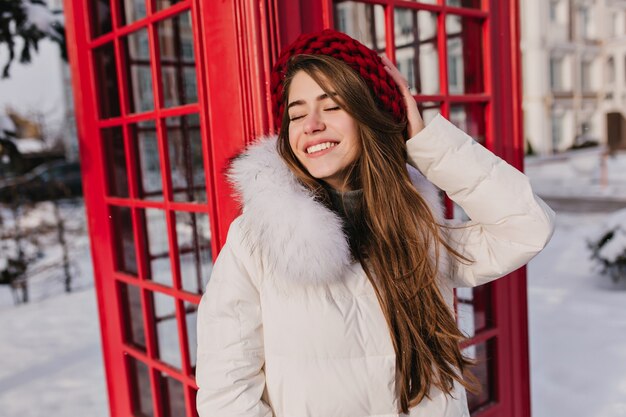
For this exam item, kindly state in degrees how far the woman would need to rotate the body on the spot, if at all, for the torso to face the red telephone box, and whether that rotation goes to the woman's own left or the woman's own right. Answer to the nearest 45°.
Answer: approximately 135° to the woman's own right

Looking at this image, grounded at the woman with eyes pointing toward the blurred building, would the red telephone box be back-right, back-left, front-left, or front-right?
front-left

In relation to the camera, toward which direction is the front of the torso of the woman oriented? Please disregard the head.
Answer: toward the camera

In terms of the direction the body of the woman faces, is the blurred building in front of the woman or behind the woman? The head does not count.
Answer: behind
